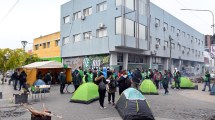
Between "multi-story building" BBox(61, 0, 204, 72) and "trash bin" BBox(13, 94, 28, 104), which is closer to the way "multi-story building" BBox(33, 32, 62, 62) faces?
the trash bin

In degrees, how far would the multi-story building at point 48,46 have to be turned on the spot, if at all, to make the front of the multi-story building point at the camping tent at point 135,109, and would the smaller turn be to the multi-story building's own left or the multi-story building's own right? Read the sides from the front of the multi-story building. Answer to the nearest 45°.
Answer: approximately 45° to the multi-story building's own left

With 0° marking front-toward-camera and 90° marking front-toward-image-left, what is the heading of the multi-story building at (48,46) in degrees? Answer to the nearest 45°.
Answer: approximately 45°

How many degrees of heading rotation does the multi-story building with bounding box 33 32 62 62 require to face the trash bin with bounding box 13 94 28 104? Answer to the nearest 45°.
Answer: approximately 45° to its left

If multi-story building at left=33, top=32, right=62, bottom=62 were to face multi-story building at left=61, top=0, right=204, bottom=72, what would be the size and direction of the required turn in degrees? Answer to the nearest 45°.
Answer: approximately 90° to its left
